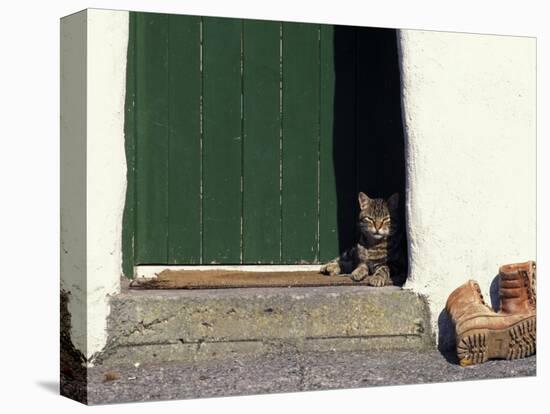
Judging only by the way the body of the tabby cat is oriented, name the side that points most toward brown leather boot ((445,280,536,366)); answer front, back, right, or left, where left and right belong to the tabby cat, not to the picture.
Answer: left

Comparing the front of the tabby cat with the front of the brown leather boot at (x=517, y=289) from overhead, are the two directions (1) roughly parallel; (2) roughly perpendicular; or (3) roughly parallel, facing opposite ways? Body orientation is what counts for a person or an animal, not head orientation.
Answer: roughly perpendicular

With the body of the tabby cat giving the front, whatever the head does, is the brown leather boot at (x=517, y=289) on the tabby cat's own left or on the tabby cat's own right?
on the tabby cat's own left

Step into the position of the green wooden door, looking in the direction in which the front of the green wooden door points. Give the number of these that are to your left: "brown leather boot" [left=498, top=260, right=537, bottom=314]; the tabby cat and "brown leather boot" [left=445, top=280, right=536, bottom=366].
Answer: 3
